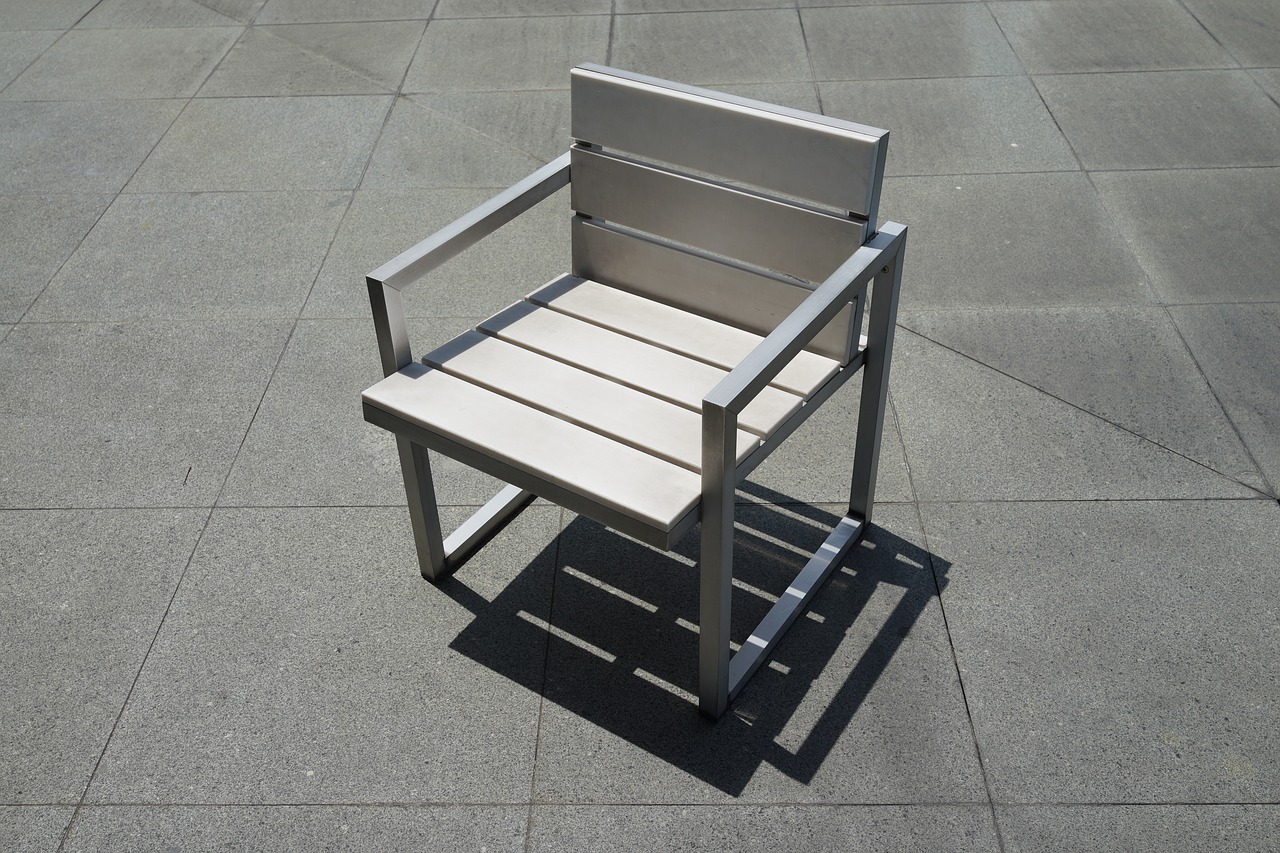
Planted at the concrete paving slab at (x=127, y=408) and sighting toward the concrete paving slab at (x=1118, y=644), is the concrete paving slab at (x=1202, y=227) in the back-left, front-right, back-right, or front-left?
front-left

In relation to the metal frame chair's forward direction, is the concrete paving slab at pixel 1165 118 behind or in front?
behind

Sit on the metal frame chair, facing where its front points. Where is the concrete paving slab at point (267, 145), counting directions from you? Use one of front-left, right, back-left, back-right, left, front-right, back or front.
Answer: right

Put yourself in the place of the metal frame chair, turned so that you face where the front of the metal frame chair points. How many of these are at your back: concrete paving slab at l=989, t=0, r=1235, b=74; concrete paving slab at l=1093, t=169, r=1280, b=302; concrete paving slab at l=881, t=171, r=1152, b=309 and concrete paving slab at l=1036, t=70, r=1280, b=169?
4

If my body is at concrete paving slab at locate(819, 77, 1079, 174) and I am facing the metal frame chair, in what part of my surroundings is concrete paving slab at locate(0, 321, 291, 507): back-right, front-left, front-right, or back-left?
front-right

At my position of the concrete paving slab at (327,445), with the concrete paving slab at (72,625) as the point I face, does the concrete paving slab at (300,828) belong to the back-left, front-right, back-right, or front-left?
front-left

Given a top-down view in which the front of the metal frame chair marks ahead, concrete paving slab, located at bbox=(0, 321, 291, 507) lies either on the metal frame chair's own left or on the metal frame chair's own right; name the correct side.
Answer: on the metal frame chair's own right

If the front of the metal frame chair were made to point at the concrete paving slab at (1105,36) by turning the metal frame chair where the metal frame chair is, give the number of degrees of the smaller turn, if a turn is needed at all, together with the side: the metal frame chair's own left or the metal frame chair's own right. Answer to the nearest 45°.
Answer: approximately 180°

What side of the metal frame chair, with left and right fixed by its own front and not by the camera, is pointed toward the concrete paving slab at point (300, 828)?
front

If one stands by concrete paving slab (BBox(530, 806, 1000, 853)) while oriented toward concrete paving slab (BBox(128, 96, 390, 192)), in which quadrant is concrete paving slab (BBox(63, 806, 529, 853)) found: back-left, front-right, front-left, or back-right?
front-left

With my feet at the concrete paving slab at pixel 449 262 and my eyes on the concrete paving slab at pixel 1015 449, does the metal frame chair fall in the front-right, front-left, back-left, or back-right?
front-right

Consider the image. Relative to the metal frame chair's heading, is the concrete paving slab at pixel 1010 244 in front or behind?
behind

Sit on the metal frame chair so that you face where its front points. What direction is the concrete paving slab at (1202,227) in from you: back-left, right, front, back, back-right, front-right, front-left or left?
back

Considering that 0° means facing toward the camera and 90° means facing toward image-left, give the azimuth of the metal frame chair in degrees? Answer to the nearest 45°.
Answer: approximately 45°
